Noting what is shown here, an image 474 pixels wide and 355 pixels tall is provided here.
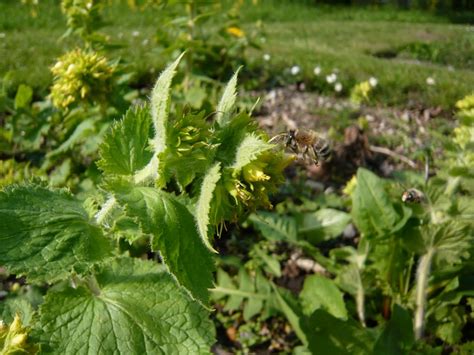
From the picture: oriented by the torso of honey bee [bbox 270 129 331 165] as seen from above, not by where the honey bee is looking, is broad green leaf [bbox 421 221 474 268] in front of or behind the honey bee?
behind

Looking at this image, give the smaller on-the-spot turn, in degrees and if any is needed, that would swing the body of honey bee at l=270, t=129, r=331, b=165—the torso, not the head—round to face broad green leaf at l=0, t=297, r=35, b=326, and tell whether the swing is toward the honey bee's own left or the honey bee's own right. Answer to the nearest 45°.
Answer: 0° — it already faces it

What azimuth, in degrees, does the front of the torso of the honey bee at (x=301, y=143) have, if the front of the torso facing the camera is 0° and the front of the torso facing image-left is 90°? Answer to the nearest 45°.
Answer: approximately 90°

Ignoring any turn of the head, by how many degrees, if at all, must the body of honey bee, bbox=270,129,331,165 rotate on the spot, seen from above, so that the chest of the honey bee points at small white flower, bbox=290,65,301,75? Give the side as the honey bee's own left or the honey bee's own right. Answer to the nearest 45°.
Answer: approximately 90° to the honey bee's own right
